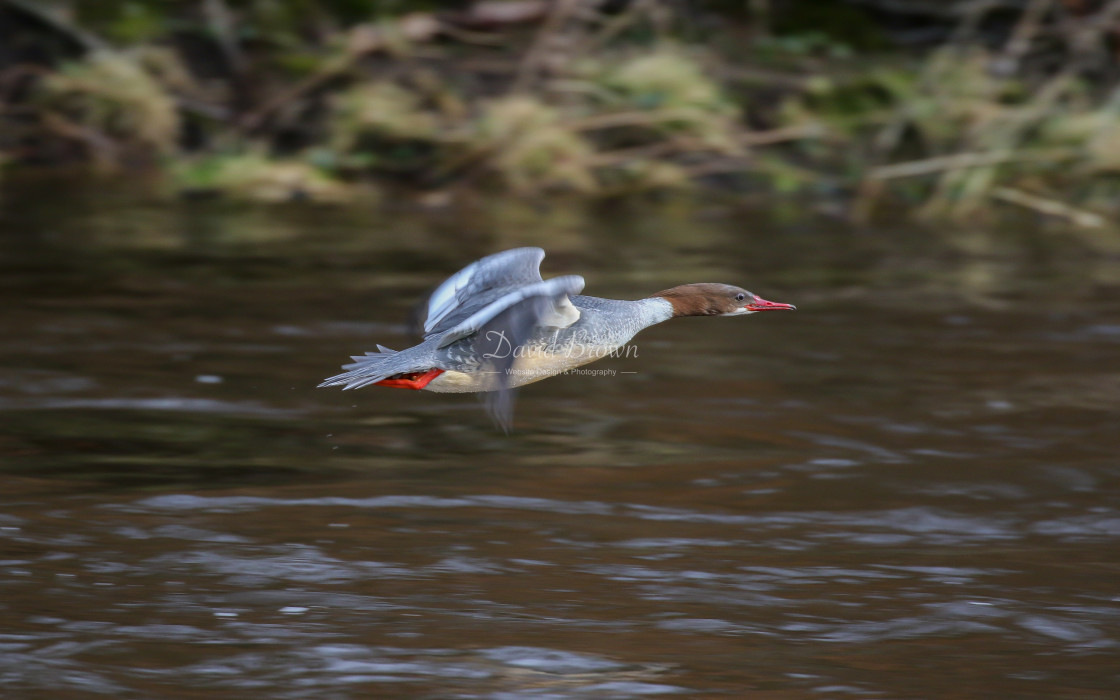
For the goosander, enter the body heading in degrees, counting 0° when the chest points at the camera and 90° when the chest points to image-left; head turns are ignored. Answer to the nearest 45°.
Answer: approximately 270°

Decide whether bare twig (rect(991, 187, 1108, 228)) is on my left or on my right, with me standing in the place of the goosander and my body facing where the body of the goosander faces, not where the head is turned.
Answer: on my left

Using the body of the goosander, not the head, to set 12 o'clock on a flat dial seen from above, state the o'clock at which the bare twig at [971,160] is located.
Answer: The bare twig is roughly at 10 o'clock from the goosander.

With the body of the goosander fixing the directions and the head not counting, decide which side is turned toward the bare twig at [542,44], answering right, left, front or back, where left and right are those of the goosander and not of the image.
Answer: left

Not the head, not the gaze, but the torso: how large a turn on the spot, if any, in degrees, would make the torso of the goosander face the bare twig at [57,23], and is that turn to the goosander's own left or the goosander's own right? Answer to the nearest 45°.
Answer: approximately 135° to the goosander's own left

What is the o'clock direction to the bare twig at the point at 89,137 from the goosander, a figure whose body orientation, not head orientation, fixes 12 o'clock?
The bare twig is roughly at 8 o'clock from the goosander.

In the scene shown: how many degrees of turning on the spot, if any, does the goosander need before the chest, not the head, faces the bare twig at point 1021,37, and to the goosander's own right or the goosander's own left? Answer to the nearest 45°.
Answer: approximately 45° to the goosander's own left
